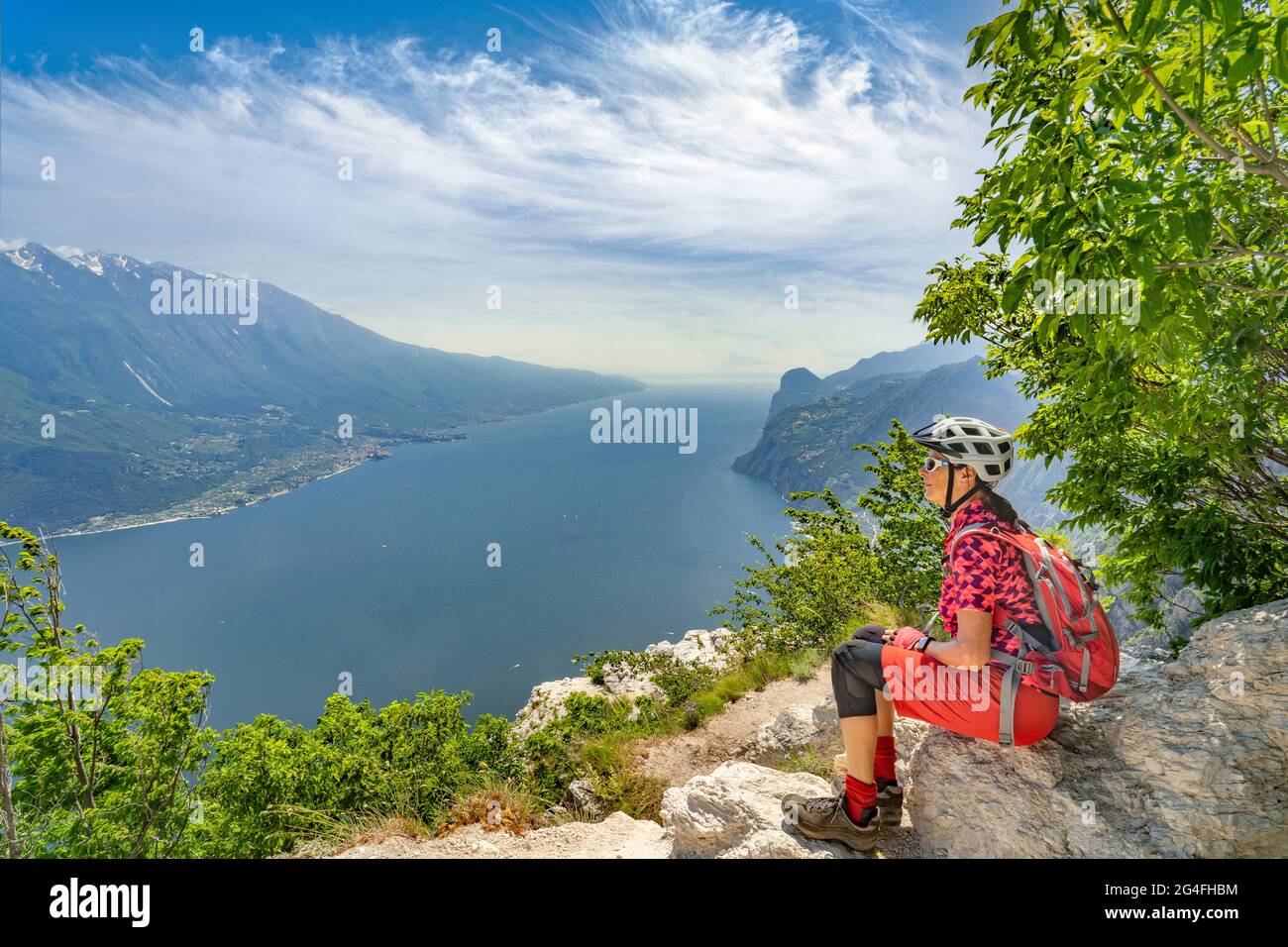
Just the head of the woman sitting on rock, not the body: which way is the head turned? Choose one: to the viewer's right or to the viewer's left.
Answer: to the viewer's left

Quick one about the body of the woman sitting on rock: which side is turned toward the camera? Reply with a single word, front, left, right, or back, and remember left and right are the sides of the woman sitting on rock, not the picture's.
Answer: left
